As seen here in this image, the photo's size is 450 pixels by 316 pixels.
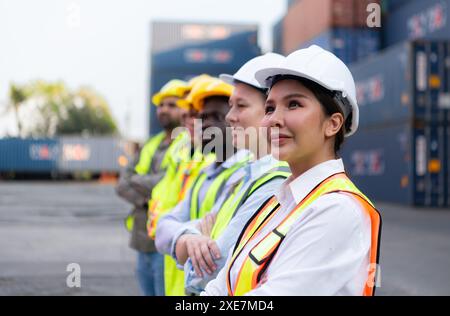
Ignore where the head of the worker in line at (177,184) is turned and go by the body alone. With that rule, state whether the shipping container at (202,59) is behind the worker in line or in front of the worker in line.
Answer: behind

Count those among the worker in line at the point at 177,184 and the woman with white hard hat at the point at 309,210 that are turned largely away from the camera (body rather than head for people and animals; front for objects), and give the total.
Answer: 0
